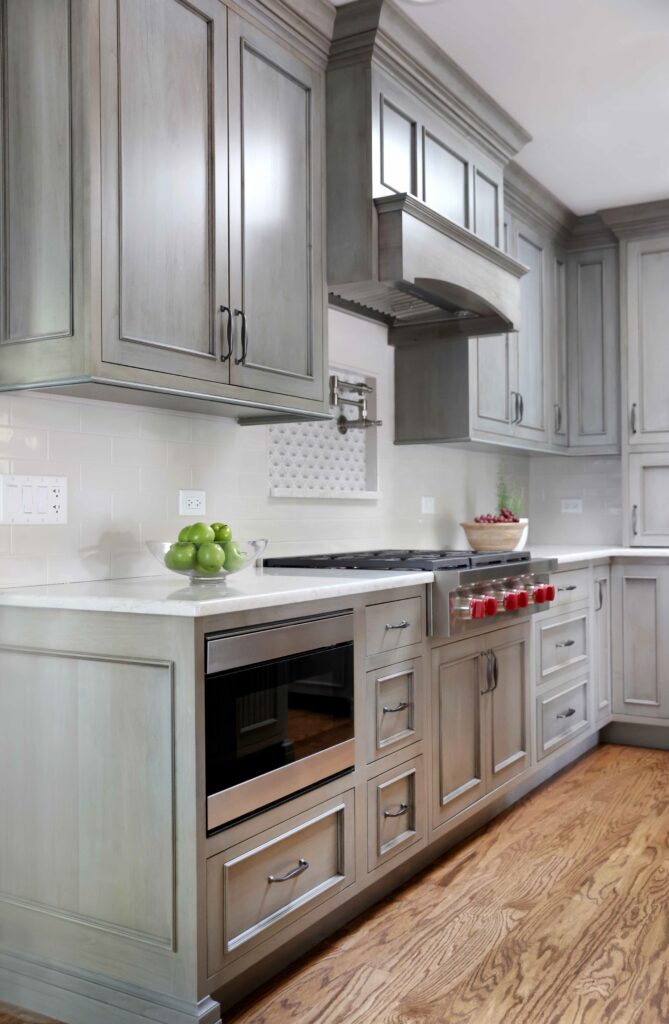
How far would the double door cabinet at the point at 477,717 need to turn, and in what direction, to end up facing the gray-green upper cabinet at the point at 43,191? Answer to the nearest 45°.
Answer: approximately 90° to its right

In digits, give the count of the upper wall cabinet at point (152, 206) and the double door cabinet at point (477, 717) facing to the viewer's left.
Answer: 0

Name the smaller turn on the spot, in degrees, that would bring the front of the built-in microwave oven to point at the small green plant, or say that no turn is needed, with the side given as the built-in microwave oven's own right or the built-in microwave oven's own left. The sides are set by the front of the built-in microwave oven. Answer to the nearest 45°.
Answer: approximately 90° to the built-in microwave oven's own left

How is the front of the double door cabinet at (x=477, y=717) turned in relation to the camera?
facing the viewer and to the right of the viewer

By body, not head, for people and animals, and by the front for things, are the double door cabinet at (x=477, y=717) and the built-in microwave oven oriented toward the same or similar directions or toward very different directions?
same or similar directions

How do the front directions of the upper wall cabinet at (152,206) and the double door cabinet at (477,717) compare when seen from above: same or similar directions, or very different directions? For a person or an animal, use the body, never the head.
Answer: same or similar directions

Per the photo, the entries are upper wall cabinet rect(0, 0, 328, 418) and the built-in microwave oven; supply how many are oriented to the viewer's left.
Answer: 0

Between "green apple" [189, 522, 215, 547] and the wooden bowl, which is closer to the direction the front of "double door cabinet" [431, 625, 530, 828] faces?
the green apple

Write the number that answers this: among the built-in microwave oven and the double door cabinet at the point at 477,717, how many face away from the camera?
0

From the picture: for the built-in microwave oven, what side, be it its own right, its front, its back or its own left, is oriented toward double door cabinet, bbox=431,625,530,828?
left
